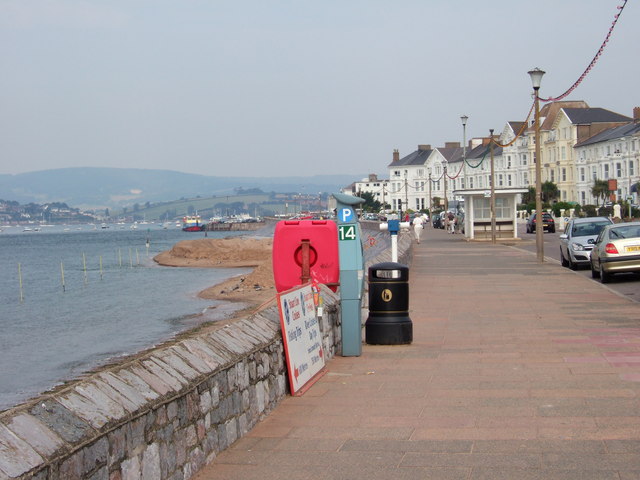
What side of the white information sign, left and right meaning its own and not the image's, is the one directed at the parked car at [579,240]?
left

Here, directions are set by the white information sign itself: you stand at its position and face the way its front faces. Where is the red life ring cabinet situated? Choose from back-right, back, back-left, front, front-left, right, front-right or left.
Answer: back-left

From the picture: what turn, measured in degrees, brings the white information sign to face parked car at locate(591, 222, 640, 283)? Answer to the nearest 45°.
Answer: approximately 90° to its left

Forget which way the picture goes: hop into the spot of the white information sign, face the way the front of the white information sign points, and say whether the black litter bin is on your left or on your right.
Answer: on your left

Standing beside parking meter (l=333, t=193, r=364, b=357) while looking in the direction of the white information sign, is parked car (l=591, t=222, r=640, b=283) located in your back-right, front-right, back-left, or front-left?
back-left

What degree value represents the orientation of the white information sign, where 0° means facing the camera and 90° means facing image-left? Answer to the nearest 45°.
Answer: approximately 315°

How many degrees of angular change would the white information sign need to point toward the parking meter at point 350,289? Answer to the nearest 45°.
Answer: approximately 135° to its left
